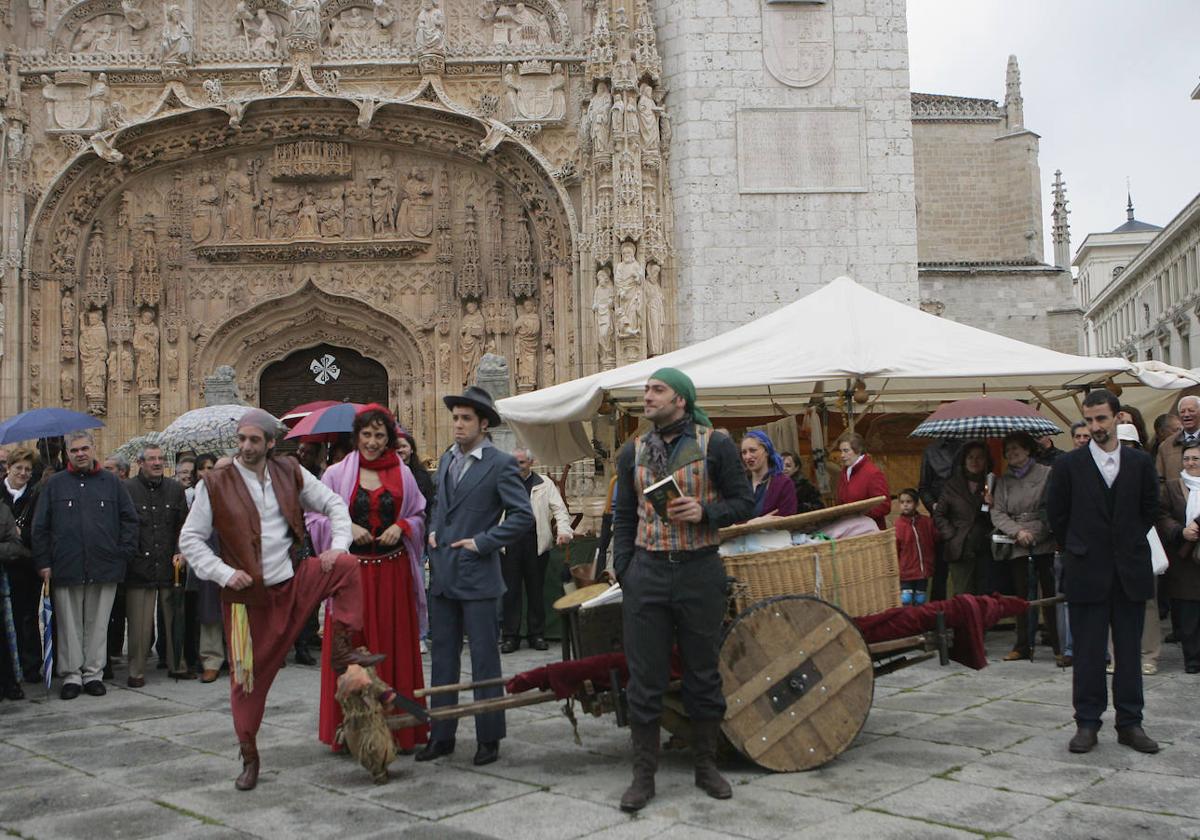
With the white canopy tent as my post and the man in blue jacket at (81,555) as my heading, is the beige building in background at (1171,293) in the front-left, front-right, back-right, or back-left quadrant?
back-right

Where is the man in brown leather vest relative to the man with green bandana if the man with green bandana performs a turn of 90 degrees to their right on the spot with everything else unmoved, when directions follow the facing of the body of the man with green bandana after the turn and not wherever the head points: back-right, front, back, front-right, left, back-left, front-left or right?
front

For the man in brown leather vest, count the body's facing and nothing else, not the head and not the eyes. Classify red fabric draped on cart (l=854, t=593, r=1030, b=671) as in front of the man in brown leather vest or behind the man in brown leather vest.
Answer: in front

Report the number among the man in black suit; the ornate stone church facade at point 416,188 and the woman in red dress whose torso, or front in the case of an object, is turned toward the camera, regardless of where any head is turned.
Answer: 3

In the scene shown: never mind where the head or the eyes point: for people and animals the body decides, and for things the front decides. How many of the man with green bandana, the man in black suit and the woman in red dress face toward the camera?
3

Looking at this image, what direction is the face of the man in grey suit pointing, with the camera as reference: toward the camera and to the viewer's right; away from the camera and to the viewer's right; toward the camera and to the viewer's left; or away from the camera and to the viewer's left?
toward the camera and to the viewer's left

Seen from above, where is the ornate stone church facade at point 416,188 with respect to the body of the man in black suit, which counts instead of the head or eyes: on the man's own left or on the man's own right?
on the man's own right

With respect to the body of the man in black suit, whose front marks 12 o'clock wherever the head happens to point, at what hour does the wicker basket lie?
The wicker basket is roughly at 2 o'clock from the man in black suit.
